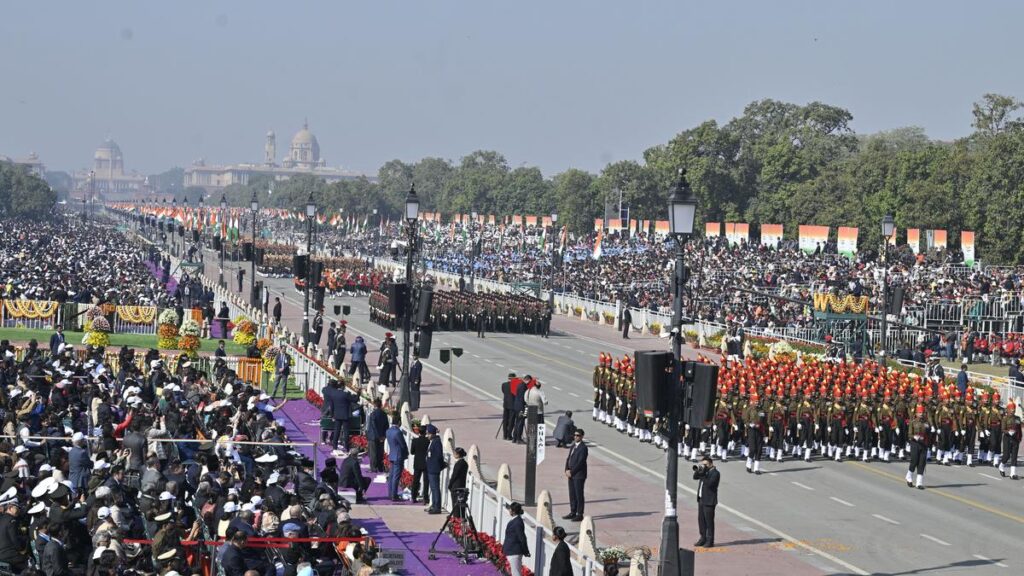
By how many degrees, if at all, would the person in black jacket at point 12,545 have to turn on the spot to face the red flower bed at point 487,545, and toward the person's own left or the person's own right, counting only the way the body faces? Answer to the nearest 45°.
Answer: approximately 45° to the person's own right

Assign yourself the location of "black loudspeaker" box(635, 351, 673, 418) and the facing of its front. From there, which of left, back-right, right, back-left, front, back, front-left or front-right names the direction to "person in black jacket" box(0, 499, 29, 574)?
front-right

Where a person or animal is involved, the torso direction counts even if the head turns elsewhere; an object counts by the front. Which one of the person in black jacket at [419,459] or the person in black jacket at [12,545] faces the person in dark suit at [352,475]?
the person in black jacket at [12,545]

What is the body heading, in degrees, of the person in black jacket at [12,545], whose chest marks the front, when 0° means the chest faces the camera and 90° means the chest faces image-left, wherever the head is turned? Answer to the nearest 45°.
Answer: approximately 225°

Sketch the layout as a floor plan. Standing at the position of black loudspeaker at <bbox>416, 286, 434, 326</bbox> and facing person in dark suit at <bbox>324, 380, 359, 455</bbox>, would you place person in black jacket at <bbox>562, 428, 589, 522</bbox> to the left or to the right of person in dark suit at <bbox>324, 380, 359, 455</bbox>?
left
